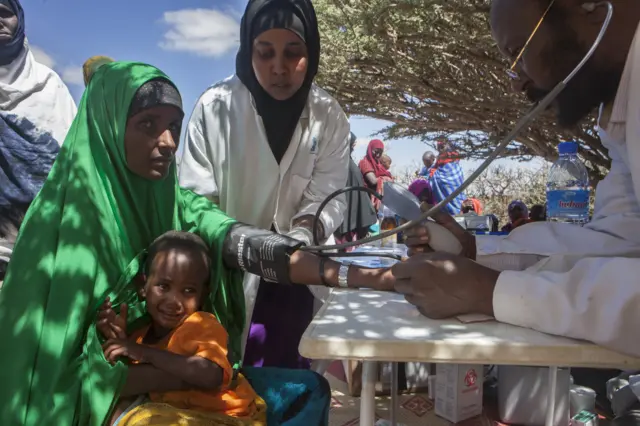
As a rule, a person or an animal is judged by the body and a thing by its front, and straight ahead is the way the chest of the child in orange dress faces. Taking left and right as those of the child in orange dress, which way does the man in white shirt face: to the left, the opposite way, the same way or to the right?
to the right

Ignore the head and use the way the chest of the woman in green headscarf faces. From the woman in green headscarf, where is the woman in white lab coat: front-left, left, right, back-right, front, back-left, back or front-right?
left

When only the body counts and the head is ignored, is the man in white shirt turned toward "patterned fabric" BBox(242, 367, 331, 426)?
yes

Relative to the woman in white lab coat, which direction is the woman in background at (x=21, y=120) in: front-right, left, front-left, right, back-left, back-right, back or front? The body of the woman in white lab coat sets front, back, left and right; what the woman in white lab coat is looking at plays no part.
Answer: back-right

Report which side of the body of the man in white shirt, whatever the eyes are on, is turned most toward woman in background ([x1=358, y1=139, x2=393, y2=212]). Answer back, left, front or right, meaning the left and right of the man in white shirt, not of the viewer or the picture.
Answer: right

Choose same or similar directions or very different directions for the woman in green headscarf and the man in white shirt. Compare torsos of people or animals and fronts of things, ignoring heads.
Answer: very different directions

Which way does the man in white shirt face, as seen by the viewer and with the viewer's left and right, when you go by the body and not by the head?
facing to the left of the viewer

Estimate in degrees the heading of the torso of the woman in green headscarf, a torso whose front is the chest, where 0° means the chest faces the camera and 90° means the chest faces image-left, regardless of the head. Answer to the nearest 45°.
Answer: approximately 315°

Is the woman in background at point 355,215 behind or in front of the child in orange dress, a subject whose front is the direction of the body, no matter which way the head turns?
behind

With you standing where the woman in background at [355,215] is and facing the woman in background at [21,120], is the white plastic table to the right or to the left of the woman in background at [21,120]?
left
